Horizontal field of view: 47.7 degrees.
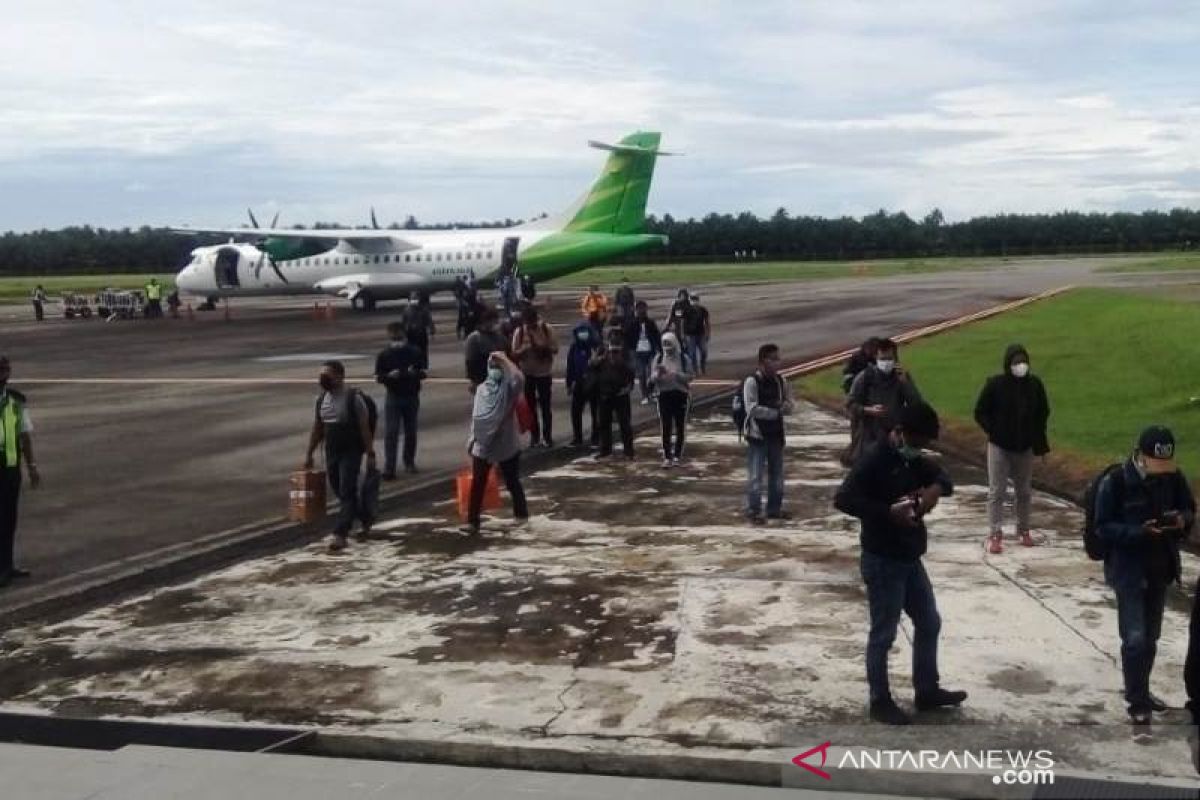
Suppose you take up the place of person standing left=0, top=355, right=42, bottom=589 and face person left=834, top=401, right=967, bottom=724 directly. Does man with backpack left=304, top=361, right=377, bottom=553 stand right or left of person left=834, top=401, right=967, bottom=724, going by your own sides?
left

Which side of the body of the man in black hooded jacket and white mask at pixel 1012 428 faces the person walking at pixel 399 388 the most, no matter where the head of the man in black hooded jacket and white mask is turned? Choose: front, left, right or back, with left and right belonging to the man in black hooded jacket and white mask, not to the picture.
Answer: right

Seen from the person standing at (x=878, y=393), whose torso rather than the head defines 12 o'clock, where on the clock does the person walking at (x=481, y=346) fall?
the person walking at (x=481, y=346) is roughly at 4 o'clock from the person standing at (x=878, y=393).

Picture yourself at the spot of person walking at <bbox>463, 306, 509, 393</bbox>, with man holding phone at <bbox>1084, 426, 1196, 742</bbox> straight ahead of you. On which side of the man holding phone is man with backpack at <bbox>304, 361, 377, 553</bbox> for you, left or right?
right

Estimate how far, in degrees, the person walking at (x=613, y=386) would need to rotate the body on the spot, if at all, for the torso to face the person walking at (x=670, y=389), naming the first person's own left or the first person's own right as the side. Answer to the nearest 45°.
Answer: approximately 45° to the first person's own left

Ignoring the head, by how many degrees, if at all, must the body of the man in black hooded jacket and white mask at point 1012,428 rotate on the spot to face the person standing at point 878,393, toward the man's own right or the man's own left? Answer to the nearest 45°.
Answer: approximately 135° to the man's own right

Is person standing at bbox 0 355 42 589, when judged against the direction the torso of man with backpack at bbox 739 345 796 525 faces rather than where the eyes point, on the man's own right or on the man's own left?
on the man's own right

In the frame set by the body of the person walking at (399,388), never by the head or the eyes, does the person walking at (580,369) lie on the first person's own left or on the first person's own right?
on the first person's own left

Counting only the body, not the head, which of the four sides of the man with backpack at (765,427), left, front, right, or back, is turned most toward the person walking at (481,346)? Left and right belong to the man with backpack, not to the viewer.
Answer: back

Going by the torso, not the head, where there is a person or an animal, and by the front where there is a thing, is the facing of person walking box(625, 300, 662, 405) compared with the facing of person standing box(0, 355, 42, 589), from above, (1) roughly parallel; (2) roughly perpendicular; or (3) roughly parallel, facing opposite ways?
roughly perpendicular

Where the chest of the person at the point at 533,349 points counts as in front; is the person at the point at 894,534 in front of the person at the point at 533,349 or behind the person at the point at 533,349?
in front

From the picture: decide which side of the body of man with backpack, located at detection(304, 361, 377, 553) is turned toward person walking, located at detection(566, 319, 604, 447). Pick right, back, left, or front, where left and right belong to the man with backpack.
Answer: back

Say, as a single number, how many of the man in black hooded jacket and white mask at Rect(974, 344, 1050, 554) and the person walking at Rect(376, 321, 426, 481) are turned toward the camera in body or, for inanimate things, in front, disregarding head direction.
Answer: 2

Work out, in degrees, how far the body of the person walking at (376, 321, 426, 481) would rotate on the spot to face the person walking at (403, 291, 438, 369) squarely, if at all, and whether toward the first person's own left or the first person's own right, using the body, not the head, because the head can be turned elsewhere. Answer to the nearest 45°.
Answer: approximately 180°

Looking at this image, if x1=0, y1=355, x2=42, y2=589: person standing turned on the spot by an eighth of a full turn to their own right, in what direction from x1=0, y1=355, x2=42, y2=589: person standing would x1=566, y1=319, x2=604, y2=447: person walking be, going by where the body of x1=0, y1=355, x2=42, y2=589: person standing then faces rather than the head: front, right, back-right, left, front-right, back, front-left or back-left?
back-left
